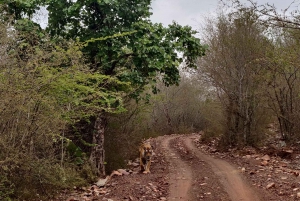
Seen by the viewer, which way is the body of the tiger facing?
toward the camera

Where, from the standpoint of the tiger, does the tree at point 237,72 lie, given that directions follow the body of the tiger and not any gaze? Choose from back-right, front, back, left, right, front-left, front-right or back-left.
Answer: back-left
